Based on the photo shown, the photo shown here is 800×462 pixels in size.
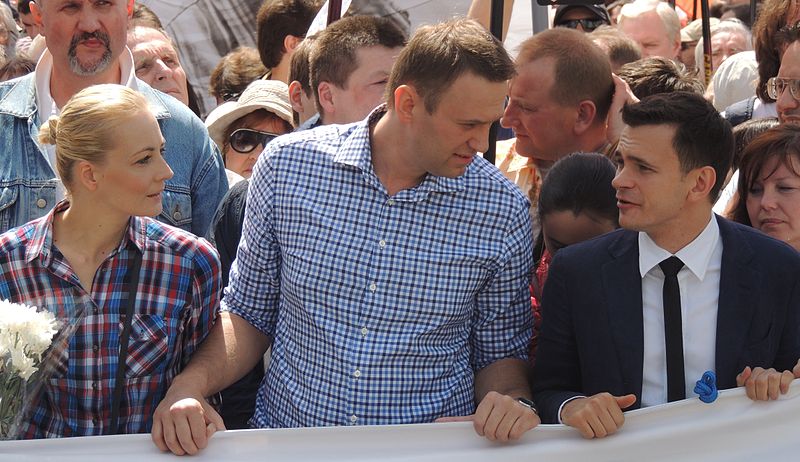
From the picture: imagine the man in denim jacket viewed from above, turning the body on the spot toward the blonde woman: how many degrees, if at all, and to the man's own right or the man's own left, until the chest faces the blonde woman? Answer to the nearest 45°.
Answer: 0° — they already face them

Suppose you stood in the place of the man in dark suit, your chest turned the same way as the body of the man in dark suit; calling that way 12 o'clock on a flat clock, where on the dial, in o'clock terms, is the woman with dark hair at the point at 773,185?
The woman with dark hair is roughly at 7 o'clock from the man in dark suit.

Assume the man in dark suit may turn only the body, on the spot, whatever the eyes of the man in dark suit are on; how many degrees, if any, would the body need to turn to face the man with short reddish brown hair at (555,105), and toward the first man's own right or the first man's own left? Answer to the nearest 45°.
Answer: approximately 180°

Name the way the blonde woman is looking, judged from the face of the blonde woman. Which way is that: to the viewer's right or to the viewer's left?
to the viewer's right

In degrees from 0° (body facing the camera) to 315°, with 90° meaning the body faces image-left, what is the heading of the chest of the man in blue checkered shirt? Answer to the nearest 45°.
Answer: approximately 0°

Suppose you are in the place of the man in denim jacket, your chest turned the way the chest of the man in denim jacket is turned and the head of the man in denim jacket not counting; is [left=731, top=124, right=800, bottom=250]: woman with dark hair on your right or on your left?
on your left

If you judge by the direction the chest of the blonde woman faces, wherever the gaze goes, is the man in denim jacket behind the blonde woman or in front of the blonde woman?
behind

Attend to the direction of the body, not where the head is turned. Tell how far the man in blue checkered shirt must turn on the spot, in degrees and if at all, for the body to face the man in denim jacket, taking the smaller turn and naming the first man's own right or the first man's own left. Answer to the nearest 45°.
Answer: approximately 135° to the first man's own right

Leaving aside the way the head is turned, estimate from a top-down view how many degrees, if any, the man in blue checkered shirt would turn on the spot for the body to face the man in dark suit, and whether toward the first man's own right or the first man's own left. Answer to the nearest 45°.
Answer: approximately 90° to the first man's own left
